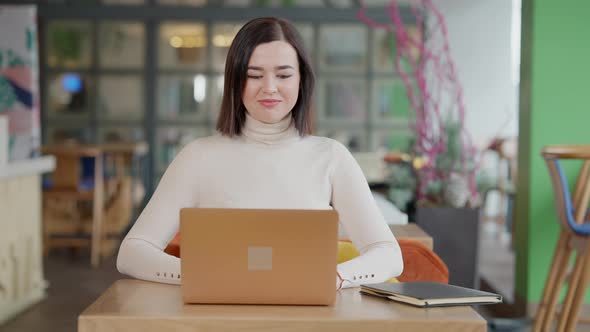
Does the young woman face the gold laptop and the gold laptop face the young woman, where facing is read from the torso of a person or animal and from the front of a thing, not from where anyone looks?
yes

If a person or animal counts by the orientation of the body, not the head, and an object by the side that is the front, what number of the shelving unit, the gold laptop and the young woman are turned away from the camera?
1

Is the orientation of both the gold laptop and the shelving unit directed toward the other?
yes

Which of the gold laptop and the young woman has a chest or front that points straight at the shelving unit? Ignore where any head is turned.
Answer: the gold laptop

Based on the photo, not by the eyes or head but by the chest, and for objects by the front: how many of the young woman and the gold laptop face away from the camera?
1

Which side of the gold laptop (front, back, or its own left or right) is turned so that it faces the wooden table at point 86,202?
front

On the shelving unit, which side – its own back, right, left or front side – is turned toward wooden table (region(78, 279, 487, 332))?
front

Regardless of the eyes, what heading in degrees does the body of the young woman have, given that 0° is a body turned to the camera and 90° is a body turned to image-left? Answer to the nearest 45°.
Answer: approximately 0°

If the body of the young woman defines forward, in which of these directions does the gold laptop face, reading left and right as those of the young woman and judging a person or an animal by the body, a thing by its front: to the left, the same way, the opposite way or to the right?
the opposite way

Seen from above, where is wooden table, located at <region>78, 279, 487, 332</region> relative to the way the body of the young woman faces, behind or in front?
in front

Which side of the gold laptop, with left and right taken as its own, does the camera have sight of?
back

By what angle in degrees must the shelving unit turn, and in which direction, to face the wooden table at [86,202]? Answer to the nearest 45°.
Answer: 0° — it already faces it
